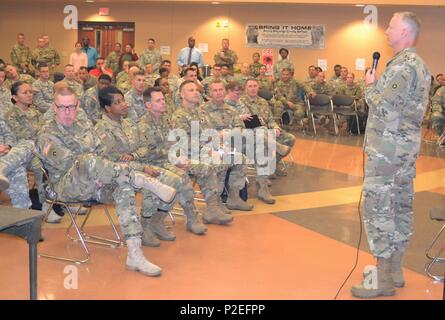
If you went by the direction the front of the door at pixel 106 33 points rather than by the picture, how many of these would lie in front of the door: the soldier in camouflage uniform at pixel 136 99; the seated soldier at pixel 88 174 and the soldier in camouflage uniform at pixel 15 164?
3

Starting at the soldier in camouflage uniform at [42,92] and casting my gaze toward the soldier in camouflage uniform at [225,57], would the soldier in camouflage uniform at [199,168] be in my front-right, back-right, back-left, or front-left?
back-right

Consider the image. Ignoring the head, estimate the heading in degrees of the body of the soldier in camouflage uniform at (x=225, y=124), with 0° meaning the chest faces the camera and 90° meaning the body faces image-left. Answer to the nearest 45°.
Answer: approximately 315°

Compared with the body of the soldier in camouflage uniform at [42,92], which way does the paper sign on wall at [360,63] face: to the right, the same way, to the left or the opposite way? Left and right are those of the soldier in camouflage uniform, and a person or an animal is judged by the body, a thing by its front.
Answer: to the right

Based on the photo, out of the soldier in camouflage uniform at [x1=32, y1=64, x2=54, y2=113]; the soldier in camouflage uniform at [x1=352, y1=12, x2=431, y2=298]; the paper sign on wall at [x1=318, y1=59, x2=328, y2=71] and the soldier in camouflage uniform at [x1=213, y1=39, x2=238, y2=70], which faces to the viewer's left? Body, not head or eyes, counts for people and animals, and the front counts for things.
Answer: the soldier in camouflage uniform at [x1=352, y1=12, x2=431, y2=298]

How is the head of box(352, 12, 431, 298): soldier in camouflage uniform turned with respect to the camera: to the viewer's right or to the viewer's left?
to the viewer's left

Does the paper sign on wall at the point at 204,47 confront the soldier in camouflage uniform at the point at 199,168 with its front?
yes

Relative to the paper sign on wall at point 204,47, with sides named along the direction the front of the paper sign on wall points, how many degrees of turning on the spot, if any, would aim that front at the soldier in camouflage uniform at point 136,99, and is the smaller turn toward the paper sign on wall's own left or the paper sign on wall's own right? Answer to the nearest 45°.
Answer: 0° — it already faces them

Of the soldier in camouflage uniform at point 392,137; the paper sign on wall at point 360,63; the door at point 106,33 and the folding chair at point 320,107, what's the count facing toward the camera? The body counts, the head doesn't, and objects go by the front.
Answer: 3

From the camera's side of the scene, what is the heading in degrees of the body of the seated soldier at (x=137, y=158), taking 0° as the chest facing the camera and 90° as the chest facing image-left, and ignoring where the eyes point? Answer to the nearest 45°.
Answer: approximately 315°

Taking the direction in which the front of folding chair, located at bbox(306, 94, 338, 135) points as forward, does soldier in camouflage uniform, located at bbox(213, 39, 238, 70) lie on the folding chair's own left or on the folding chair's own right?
on the folding chair's own right
